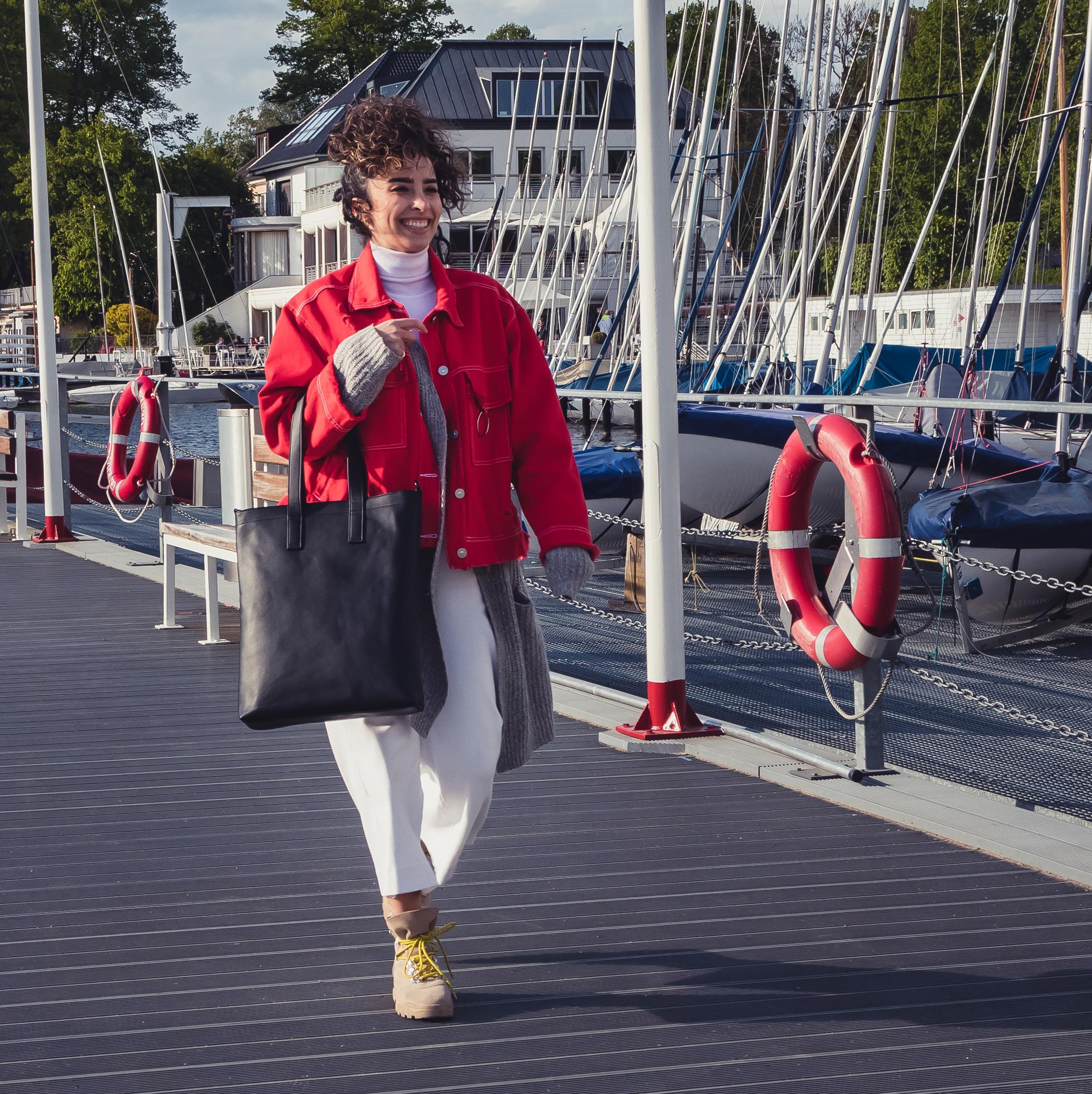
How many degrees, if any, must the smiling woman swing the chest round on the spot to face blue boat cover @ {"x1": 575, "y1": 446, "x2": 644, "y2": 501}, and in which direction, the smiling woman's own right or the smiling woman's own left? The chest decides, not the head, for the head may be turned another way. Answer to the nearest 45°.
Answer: approximately 180°

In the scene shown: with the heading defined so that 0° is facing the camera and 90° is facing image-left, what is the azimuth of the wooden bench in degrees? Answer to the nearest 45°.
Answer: approximately 45°

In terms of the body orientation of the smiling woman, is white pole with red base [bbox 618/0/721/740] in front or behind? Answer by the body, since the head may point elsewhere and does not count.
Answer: behind

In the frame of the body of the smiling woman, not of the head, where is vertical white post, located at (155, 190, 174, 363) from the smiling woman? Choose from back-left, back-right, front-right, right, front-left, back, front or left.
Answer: back

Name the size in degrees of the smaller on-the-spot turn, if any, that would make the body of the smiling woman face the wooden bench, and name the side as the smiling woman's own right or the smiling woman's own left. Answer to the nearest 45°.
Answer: approximately 180°
